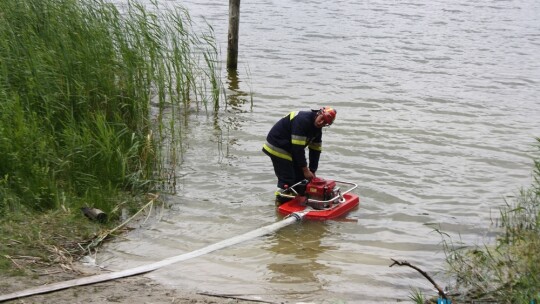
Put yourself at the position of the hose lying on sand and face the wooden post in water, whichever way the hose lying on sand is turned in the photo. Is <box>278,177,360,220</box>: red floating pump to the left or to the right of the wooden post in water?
right

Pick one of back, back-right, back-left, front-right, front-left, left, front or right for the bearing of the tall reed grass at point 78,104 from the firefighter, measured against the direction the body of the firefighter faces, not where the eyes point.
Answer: back

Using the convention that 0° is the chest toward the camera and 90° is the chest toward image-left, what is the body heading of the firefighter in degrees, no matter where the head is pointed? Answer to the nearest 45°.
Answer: approximately 270°

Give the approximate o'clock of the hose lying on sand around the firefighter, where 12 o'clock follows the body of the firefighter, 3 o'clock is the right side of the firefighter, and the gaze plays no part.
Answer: The hose lying on sand is roughly at 4 o'clock from the firefighter.

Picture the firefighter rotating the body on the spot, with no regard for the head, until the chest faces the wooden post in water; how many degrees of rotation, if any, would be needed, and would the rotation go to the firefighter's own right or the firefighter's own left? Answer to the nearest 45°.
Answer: approximately 90° to the firefighter's own left
